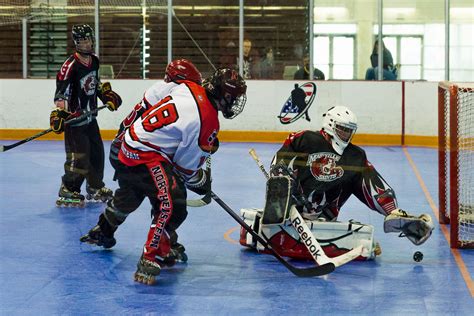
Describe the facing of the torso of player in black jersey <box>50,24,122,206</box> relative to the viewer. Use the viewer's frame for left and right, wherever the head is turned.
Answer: facing the viewer and to the right of the viewer

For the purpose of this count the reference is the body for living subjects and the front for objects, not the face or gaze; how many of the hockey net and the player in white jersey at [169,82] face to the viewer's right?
1

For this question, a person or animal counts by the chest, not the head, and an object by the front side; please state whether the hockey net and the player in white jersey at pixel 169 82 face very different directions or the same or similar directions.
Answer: very different directions

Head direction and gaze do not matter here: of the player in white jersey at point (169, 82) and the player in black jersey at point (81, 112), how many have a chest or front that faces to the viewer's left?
0

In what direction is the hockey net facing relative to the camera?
to the viewer's left

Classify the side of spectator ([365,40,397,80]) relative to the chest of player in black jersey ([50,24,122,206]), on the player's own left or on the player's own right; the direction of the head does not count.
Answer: on the player's own left

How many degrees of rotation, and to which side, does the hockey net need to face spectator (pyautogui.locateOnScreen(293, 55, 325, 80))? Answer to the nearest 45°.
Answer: approximately 90° to its right

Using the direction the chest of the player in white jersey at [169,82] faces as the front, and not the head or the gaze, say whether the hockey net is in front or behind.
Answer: in front

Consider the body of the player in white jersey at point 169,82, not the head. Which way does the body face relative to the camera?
to the viewer's right

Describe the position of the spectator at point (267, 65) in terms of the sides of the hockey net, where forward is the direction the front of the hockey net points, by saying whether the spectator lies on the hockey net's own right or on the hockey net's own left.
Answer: on the hockey net's own right
